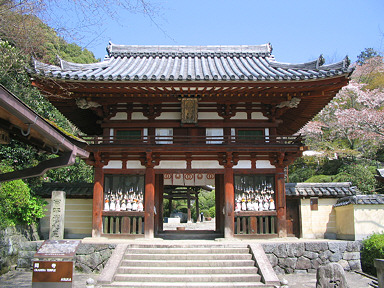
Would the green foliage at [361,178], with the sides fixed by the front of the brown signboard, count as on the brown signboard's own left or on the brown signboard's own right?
on the brown signboard's own left

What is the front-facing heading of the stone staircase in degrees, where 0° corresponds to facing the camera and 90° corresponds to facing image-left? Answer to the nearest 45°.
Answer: approximately 0°

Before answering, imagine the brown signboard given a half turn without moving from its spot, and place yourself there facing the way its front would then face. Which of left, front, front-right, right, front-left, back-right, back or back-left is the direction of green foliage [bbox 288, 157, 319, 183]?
front-right

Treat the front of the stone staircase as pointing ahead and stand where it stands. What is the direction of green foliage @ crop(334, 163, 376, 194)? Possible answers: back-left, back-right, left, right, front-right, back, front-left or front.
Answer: back-left

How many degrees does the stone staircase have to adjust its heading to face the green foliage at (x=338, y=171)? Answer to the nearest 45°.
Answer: approximately 135° to its left

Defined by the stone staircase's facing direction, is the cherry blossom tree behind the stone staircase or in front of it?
behind

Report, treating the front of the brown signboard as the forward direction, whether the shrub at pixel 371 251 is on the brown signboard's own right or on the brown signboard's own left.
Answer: on the brown signboard's own left
